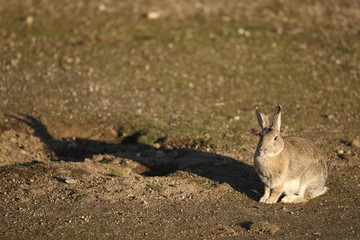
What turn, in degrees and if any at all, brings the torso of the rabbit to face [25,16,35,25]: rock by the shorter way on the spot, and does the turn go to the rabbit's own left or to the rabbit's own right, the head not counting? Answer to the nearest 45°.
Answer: approximately 90° to the rabbit's own right

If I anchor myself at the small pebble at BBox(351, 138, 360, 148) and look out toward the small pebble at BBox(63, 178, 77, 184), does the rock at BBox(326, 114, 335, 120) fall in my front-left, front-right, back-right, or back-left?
back-right

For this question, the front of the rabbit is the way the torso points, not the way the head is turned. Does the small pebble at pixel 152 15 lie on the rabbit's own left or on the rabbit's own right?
on the rabbit's own right

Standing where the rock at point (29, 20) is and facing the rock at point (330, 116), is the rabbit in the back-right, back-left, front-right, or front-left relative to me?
front-right

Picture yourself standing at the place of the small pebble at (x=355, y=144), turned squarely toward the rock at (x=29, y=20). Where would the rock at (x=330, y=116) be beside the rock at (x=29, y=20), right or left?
right

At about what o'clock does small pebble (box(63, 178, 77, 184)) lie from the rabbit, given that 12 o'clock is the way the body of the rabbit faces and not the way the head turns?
The small pebble is roughly at 1 o'clock from the rabbit.

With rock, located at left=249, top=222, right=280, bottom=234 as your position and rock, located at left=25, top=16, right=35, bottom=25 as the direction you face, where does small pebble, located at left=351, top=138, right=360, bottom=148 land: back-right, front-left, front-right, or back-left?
front-right

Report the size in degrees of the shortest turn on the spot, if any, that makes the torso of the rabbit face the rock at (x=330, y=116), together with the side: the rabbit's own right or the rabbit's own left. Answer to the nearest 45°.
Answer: approximately 135° to the rabbit's own right

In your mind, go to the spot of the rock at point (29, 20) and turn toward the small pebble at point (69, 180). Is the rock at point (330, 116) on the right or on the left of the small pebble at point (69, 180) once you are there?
left

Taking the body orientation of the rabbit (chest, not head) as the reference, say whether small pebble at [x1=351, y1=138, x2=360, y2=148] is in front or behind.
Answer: behind

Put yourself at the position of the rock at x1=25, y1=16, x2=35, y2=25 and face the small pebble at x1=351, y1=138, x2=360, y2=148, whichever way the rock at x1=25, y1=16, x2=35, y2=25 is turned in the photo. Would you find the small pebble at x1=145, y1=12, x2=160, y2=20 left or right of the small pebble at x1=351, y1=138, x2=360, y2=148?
left

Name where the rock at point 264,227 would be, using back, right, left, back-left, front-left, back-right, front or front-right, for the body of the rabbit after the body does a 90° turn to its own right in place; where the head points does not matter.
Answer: back-left

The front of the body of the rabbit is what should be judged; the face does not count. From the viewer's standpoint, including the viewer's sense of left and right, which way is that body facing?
facing the viewer and to the left of the viewer

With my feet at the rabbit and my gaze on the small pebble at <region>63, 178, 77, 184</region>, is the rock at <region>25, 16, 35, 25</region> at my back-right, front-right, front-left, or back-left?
front-right
